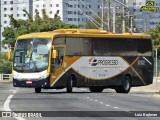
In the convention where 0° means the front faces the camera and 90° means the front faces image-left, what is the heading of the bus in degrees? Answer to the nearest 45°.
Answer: approximately 45°
